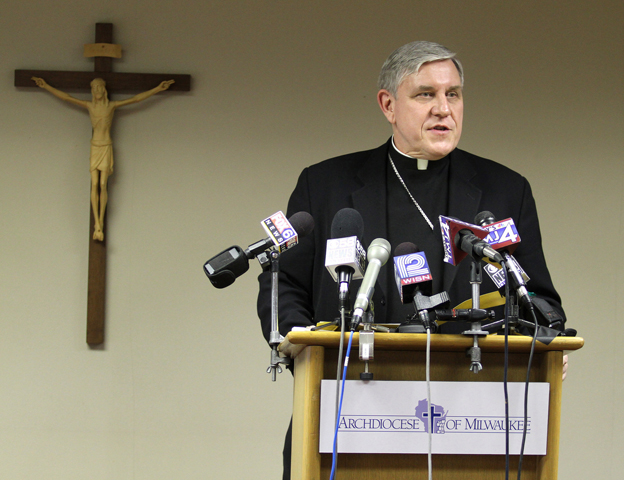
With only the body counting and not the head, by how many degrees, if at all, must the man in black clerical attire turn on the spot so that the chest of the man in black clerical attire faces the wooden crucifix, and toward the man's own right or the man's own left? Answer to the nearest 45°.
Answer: approximately 135° to the man's own right

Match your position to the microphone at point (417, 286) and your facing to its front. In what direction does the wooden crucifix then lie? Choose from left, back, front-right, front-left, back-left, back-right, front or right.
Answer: front-left

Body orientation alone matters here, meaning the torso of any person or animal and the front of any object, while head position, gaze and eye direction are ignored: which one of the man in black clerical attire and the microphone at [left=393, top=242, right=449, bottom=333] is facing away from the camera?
the microphone

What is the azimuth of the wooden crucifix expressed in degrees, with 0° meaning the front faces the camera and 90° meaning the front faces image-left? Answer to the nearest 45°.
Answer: approximately 0°

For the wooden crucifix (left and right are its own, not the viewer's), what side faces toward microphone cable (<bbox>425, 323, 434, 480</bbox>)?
front

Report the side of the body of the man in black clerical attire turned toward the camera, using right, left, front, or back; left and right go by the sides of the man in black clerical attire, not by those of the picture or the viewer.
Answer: front

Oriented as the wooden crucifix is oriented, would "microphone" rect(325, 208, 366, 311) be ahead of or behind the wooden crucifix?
ahead

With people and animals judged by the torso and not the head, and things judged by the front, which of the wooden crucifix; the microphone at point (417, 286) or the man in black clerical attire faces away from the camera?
the microphone

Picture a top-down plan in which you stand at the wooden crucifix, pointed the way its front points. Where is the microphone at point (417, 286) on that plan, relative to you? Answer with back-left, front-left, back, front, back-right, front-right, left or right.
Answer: front

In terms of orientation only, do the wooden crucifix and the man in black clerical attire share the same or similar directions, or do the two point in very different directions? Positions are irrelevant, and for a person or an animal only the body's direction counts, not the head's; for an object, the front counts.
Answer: same or similar directions

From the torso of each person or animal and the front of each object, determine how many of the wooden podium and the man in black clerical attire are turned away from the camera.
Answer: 0

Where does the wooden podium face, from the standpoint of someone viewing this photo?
facing the viewer

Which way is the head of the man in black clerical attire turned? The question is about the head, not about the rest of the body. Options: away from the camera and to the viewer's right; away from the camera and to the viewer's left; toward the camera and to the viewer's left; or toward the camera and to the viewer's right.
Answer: toward the camera and to the viewer's right

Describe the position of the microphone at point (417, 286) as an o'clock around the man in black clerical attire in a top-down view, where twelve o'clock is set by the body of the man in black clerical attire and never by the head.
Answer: The microphone is roughly at 12 o'clock from the man in black clerical attire.

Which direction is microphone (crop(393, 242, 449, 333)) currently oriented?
away from the camera

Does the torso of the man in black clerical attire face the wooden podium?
yes

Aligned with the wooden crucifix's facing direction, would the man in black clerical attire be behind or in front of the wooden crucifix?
in front
